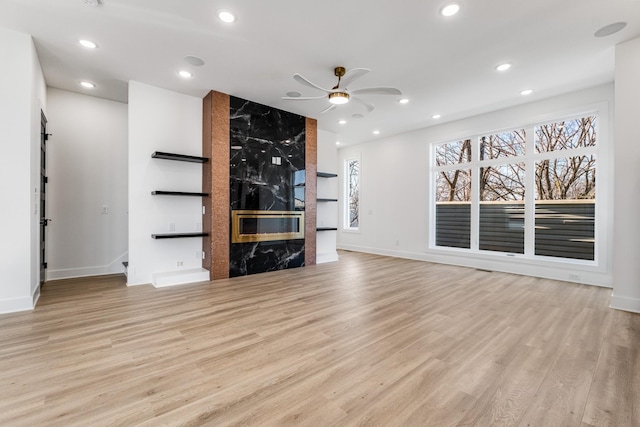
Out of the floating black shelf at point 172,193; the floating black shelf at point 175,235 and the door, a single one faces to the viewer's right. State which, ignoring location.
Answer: the door

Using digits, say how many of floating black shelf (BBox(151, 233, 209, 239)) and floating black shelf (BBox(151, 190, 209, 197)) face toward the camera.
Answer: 2

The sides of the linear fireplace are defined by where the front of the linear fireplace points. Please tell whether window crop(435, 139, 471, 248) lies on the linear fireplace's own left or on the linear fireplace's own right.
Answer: on the linear fireplace's own left

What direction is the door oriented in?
to the viewer's right

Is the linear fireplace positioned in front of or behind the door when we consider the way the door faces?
in front

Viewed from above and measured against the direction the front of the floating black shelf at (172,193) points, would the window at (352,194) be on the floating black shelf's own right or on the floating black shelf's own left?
on the floating black shelf's own left

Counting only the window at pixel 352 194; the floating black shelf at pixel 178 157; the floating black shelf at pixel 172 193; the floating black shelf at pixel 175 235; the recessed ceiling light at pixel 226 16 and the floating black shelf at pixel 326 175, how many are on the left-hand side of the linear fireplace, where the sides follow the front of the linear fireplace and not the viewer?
2

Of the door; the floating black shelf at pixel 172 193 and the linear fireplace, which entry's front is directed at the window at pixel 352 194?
the door

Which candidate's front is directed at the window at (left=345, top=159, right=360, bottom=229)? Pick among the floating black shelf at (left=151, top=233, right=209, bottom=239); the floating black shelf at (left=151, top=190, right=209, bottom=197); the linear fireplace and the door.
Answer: the door

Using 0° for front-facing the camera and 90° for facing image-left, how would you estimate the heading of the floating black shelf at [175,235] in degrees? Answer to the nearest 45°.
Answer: approximately 0°

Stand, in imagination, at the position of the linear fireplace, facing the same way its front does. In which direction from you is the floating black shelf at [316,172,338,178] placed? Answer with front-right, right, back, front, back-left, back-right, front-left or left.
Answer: left
